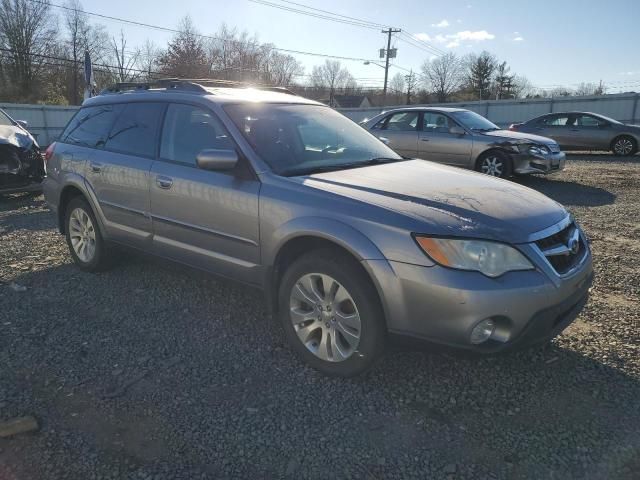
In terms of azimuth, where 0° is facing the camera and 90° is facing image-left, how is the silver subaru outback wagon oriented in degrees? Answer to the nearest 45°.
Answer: approximately 315°

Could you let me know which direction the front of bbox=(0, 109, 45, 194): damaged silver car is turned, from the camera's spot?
facing the viewer and to the right of the viewer

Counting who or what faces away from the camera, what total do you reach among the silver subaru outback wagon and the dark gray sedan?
0

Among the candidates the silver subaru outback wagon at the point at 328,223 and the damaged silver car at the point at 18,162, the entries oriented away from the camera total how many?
0

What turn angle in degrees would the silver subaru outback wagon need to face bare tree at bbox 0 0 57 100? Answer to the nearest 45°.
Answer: approximately 180°

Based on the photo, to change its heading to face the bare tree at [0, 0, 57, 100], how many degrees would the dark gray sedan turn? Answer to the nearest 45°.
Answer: approximately 180°

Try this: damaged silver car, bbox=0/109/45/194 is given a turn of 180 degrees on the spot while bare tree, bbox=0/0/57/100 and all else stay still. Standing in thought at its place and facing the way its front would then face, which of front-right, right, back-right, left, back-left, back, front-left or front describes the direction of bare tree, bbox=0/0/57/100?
front-right

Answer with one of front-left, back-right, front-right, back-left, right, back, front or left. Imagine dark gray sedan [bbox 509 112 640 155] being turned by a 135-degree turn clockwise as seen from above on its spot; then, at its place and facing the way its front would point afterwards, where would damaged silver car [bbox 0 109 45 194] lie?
front

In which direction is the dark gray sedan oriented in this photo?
to the viewer's right

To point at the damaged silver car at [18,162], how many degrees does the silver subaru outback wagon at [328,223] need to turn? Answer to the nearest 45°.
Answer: approximately 180°
